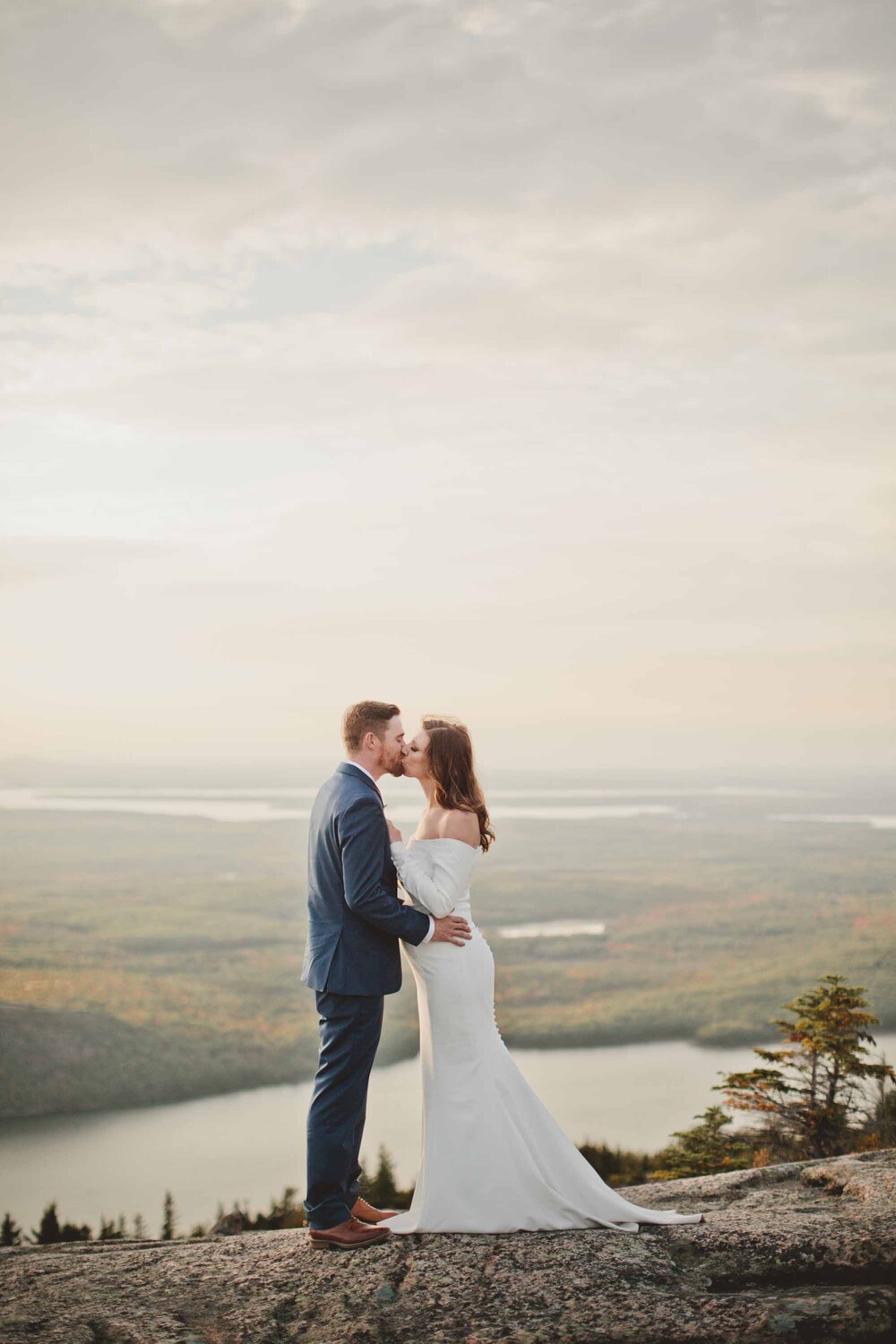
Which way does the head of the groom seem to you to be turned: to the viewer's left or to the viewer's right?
to the viewer's right

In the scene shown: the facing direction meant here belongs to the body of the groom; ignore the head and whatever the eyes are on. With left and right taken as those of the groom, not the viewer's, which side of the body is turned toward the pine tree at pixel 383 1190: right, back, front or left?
left

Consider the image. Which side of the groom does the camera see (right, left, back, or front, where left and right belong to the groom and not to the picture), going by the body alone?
right

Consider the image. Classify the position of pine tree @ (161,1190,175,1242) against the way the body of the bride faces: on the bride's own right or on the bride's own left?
on the bride's own right

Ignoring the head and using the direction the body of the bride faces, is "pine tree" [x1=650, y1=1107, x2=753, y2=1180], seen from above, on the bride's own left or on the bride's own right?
on the bride's own right

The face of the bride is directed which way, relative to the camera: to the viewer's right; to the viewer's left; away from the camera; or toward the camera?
to the viewer's left

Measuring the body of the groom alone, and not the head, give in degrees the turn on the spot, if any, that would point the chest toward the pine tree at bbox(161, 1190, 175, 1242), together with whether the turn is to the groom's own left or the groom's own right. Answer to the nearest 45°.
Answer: approximately 90° to the groom's own left

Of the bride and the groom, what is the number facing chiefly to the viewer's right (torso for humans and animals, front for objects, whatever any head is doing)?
1

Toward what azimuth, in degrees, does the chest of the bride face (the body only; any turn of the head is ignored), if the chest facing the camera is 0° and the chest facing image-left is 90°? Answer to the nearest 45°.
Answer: approximately 90°

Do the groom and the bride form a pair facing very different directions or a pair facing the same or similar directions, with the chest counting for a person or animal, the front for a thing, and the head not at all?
very different directions
